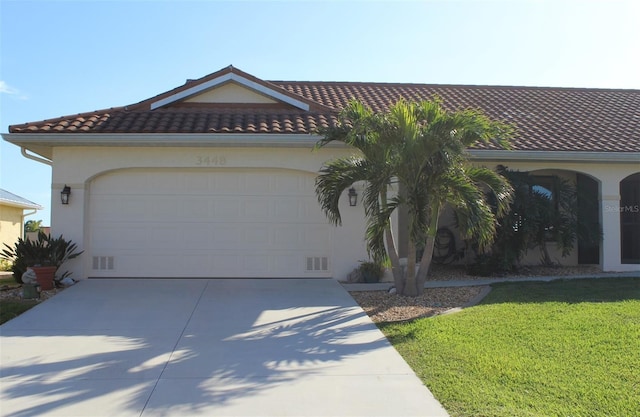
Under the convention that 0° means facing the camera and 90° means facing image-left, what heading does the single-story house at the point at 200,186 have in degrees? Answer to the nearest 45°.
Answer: approximately 0°

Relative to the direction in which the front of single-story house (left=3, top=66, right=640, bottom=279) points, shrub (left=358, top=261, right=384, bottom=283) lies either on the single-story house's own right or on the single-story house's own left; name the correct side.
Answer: on the single-story house's own left

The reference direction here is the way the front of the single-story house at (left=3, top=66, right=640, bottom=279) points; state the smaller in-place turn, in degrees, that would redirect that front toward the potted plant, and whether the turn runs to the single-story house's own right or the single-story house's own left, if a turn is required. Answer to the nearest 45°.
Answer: approximately 90° to the single-story house's own right

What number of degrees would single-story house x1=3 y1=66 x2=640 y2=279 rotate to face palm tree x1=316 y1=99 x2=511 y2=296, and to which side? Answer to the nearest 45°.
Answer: approximately 45° to its left

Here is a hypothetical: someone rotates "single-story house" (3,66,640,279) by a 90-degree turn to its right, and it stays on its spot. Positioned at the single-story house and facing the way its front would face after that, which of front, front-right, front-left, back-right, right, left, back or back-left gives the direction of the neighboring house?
front-right

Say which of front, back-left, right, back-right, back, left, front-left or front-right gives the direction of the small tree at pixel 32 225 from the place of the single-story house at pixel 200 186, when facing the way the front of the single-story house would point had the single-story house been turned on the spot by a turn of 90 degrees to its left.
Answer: back-left

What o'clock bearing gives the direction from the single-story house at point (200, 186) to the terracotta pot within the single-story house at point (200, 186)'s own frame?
The terracotta pot is roughly at 2 o'clock from the single-story house.
